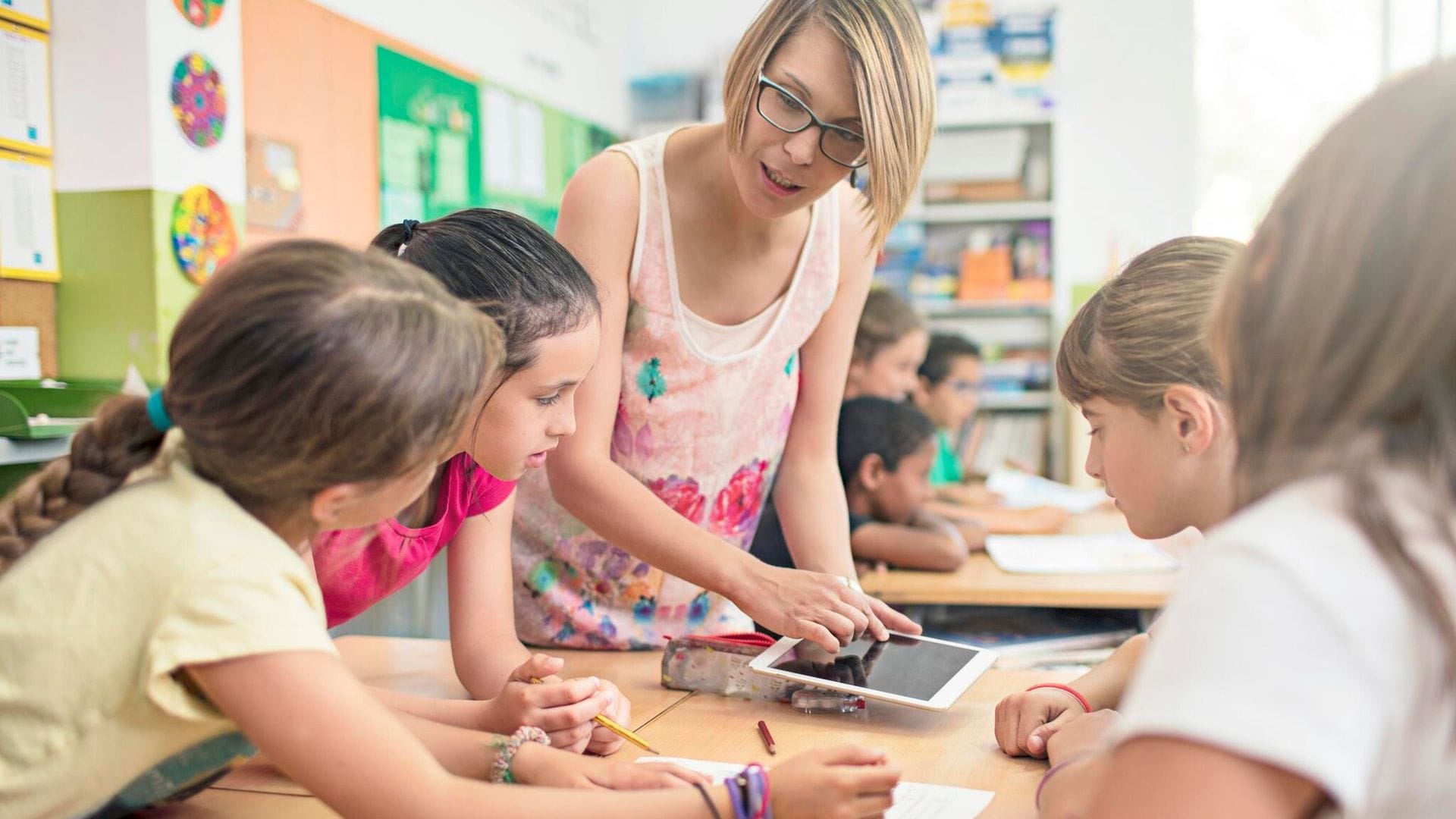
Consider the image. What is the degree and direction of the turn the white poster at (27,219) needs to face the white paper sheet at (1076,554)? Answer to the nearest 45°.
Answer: approximately 45° to its left

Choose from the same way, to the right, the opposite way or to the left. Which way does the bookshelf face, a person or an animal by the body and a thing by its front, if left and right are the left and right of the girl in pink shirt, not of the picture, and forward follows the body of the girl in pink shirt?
to the right

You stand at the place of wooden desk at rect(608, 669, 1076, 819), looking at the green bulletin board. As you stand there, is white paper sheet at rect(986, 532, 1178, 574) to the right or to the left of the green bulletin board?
right

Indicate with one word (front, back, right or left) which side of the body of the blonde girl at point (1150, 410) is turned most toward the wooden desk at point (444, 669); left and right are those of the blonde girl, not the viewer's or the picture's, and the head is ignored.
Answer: front

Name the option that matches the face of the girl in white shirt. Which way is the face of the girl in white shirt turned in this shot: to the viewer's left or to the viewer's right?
to the viewer's left

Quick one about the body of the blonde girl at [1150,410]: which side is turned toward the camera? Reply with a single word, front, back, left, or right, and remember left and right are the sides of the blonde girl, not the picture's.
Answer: left

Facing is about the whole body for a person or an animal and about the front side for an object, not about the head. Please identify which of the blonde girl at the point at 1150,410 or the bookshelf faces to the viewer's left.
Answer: the blonde girl

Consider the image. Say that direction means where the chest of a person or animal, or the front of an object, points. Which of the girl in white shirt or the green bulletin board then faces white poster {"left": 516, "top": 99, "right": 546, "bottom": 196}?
the girl in white shirt

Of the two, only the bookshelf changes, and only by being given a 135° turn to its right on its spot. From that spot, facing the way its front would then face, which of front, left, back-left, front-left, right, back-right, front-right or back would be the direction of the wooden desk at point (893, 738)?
back-left

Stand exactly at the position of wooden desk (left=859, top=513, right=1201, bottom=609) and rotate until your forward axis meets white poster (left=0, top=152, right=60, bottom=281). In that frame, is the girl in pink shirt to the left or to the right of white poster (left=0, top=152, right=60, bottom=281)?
left

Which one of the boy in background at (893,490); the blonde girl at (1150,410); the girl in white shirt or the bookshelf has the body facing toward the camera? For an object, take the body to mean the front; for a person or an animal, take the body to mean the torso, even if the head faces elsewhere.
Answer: the bookshelf

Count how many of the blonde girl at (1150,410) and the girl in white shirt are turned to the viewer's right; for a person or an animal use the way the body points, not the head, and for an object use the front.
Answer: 0

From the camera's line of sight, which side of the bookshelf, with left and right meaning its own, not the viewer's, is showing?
front

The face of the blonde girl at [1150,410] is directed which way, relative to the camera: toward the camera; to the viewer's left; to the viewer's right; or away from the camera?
to the viewer's left

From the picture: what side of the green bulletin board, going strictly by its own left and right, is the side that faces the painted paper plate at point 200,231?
right

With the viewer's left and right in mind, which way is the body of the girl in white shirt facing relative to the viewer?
facing away from the viewer and to the left of the viewer

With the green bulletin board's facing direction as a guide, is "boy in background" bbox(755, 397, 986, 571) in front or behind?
in front

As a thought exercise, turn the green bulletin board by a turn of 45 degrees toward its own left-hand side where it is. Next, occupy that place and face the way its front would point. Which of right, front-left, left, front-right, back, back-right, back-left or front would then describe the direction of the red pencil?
right
